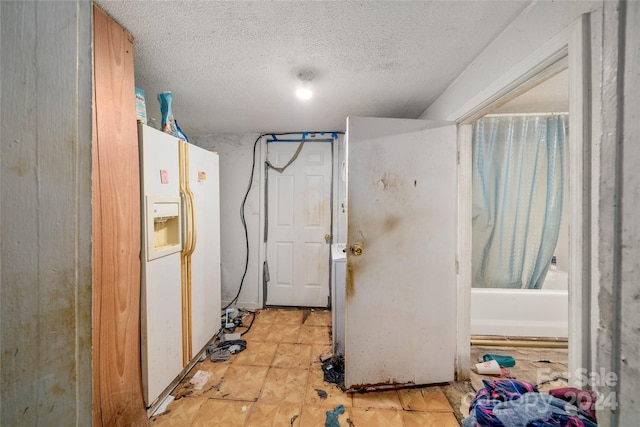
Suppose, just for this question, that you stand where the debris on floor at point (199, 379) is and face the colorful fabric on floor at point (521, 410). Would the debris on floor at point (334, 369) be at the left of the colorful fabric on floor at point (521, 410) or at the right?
left

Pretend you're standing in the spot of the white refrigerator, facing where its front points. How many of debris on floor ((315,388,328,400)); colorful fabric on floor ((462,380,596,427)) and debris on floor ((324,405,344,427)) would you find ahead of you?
3

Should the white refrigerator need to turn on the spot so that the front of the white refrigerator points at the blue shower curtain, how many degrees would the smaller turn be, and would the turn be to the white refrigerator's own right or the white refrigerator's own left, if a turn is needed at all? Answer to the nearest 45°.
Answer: approximately 45° to the white refrigerator's own left

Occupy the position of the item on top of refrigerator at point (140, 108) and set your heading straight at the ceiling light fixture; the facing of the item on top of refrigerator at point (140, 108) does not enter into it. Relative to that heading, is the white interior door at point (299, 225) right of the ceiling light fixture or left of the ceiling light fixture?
left

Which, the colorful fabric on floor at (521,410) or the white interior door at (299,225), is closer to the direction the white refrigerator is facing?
the colorful fabric on floor

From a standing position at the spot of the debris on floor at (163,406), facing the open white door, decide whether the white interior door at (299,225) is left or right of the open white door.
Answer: left

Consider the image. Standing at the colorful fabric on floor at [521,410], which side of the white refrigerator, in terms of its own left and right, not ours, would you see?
front

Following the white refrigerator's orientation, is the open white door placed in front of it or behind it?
in front

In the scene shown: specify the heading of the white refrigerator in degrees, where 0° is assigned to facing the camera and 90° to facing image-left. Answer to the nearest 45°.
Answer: approximately 315°
